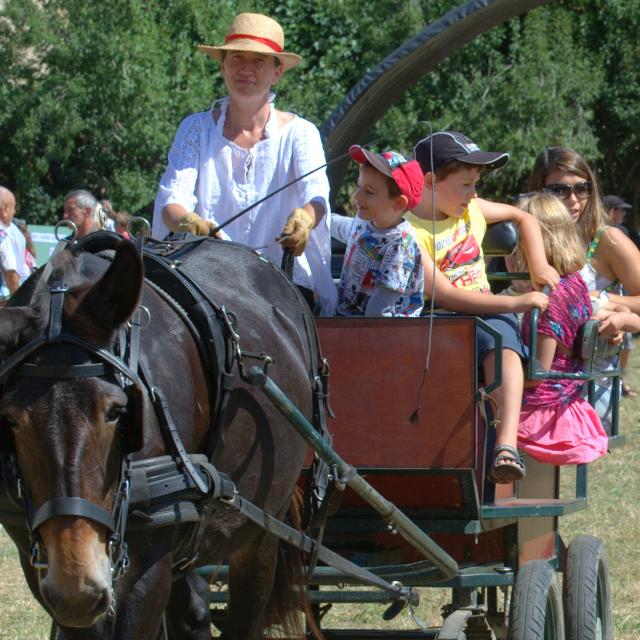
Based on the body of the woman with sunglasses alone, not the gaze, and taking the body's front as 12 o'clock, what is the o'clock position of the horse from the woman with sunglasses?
The horse is roughly at 11 o'clock from the woman with sunglasses.

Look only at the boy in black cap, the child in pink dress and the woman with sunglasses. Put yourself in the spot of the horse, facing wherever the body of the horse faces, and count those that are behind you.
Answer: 3

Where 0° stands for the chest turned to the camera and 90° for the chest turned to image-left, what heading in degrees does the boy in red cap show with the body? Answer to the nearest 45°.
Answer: approximately 45°

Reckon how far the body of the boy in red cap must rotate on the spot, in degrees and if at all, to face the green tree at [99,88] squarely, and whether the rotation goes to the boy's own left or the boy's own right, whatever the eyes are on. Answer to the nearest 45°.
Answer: approximately 135° to the boy's own right

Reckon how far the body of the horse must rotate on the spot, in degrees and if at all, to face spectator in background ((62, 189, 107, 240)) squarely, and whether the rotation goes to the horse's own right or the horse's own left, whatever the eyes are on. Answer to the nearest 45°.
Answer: approximately 135° to the horse's own right

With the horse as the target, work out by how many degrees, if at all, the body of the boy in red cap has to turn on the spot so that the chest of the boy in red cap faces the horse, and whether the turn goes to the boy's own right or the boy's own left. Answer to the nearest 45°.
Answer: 0° — they already face it

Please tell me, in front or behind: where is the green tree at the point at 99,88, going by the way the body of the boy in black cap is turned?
behind
